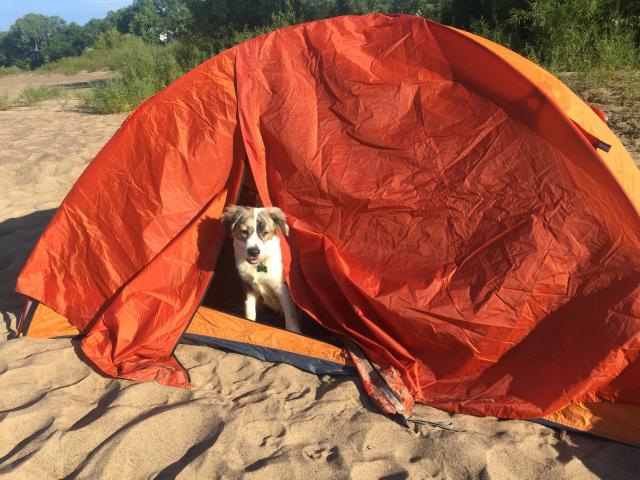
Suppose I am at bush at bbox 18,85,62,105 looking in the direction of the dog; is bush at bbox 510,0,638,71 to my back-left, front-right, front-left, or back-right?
front-left

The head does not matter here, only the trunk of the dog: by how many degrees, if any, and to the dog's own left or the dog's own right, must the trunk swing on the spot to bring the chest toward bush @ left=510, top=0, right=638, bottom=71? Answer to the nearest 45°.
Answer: approximately 135° to the dog's own left

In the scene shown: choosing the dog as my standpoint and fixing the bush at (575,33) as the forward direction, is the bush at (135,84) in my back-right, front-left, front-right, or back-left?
front-left

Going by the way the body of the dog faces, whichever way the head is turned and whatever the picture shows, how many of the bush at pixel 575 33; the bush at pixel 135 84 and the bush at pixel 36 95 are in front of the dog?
0

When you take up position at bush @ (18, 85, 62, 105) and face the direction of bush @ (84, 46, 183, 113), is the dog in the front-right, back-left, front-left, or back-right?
front-right

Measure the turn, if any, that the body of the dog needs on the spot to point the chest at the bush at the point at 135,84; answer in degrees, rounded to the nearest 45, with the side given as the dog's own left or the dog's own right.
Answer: approximately 180°

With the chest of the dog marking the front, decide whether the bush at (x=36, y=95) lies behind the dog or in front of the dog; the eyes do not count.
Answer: behind

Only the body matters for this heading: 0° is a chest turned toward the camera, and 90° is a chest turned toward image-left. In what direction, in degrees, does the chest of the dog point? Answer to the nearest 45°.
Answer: approximately 0°

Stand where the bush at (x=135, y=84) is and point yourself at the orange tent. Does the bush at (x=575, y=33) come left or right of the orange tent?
left
